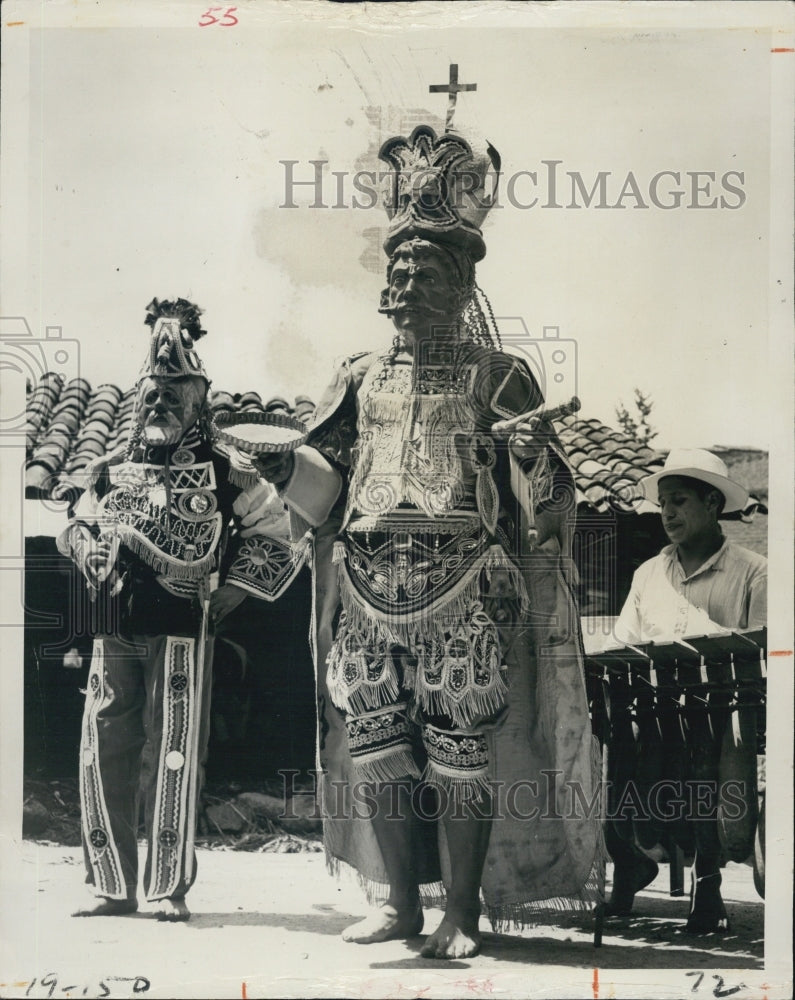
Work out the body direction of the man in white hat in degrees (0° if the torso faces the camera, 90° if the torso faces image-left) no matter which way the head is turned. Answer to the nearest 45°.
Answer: approximately 45°

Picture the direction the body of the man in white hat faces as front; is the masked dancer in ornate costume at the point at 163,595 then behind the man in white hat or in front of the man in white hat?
in front
